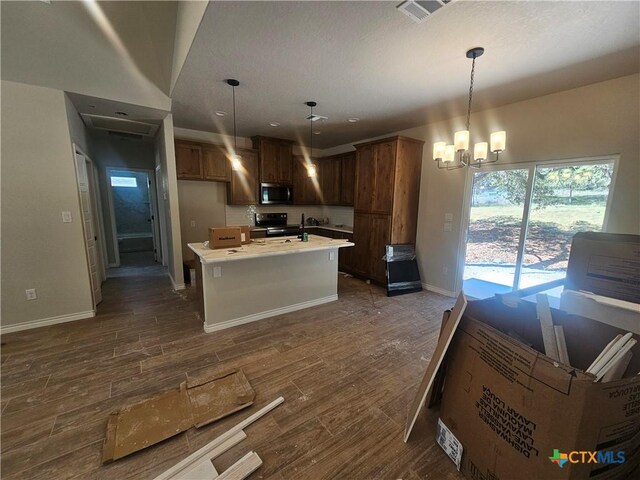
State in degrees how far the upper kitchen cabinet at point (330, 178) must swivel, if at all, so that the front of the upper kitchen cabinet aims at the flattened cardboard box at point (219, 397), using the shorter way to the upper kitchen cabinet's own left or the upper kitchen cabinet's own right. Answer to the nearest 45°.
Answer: approximately 45° to the upper kitchen cabinet's own left

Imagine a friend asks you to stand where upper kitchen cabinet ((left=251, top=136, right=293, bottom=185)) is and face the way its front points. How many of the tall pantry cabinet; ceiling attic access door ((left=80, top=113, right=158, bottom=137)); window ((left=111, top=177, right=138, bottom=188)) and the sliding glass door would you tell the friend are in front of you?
2

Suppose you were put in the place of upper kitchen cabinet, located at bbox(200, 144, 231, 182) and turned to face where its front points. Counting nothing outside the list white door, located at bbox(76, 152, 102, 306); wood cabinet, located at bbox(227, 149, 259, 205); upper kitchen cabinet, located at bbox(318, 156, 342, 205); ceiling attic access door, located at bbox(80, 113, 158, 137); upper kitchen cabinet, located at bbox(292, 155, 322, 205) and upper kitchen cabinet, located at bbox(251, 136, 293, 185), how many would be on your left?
4

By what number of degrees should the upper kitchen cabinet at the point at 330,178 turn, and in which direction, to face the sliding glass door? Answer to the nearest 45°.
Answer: approximately 90° to its left

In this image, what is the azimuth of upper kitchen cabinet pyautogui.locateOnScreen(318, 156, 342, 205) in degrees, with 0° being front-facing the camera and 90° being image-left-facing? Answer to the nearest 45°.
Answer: approximately 45°

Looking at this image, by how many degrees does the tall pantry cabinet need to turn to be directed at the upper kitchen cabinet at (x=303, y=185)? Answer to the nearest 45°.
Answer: approximately 90° to its right

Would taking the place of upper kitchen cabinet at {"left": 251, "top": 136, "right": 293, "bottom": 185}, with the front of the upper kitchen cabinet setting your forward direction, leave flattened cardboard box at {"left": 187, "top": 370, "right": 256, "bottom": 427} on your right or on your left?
on your right

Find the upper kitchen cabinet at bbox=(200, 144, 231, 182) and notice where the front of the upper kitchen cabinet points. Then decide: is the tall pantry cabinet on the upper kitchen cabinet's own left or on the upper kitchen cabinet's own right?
on the upper kitchen cabinet's own left

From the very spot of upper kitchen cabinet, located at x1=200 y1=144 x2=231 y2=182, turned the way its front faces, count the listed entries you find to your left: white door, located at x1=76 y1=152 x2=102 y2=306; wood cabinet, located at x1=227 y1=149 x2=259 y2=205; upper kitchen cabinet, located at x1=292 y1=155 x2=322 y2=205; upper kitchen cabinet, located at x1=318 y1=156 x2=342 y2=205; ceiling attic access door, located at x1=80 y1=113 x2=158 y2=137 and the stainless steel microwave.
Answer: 4
